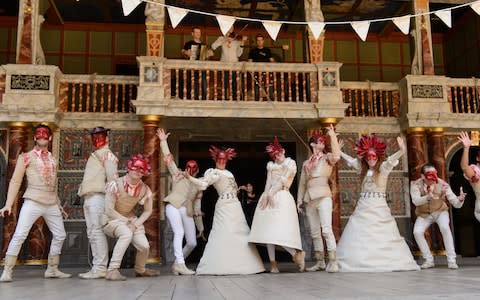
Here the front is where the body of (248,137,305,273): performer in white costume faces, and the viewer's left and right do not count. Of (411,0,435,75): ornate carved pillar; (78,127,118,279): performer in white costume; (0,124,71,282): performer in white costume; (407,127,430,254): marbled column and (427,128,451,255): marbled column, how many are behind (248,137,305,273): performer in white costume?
3

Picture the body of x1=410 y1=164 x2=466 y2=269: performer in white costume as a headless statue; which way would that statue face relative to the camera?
toward the camera

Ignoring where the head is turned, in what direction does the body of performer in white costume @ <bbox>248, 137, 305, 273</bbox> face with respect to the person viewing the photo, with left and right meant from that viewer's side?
facing the viewer and to the left of the viewer

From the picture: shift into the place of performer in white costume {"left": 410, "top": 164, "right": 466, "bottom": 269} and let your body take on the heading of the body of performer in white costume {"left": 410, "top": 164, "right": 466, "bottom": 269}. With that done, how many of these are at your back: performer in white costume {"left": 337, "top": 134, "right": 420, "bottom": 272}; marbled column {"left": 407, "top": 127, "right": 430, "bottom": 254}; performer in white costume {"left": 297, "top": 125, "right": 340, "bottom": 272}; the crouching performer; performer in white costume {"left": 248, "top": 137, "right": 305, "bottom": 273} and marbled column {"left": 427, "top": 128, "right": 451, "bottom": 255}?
2

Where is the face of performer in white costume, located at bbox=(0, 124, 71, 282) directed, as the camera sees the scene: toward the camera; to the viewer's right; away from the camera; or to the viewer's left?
toward the camera

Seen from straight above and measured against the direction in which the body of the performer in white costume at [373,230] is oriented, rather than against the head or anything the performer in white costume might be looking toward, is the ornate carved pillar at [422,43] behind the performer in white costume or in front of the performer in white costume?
behind

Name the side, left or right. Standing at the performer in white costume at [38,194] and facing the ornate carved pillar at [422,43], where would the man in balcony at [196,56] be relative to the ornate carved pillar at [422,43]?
left

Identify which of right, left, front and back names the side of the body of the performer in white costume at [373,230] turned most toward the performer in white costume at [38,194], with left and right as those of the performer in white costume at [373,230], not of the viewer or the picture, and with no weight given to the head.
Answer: right

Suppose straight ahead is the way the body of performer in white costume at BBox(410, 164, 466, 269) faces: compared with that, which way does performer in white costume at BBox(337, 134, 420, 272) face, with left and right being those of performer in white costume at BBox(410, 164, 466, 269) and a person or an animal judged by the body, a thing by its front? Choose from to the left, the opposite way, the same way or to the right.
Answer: the same way

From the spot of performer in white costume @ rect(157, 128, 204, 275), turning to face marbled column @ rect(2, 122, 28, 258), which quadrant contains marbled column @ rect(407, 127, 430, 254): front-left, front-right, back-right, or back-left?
back-right

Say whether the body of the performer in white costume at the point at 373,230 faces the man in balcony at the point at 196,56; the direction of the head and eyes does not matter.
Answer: no

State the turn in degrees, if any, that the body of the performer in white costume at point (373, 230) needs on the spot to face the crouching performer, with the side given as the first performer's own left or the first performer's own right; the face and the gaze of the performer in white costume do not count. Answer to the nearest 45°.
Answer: approximately 45° to the first performer's own right

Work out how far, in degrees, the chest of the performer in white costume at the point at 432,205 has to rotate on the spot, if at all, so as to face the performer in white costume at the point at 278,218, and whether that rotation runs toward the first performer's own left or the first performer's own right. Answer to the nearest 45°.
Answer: approximately 45° to the first performer's own right

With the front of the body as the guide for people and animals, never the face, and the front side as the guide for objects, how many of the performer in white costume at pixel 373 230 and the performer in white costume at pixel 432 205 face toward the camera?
2
